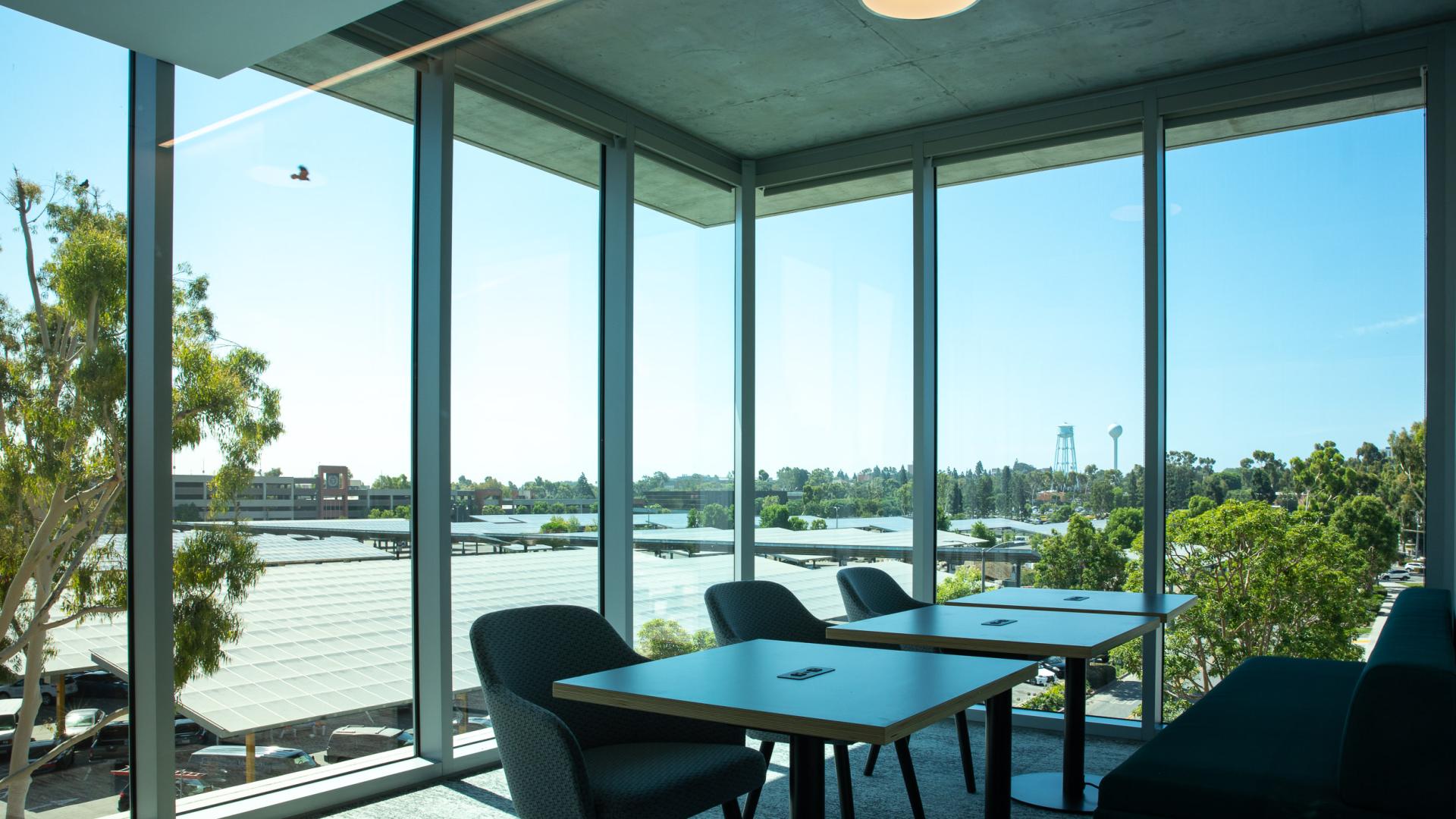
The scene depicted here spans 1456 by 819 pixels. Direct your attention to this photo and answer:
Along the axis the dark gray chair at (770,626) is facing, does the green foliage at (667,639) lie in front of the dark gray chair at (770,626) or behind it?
behind

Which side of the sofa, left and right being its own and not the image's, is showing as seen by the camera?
left

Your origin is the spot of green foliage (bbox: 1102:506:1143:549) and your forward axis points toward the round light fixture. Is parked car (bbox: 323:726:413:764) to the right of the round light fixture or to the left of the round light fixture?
right

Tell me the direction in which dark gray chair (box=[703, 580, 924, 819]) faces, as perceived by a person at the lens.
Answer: facing the viewer and to the right of the viewer

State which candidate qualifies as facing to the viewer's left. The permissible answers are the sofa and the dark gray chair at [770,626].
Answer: the sofa

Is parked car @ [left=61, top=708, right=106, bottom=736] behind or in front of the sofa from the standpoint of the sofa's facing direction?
in front

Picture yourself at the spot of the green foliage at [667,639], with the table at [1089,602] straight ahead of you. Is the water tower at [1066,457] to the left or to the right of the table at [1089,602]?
left
